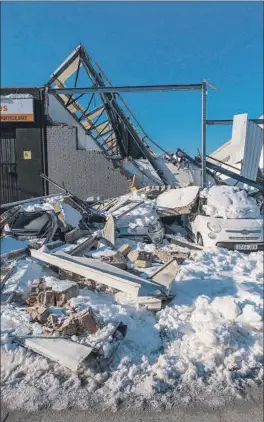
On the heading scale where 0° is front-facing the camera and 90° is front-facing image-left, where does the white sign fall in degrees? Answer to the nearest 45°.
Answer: approximately 0°

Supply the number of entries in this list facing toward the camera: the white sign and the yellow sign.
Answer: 2

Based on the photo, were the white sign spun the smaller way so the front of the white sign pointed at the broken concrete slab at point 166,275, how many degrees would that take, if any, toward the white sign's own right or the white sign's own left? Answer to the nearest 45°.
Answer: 0° — it already faces it

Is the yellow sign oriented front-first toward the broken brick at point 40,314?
yes

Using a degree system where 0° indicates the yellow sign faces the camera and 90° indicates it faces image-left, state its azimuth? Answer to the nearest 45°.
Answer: approximately 0°

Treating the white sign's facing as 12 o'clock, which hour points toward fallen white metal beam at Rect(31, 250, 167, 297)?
The fallen white metal beam is roughly at 12 o'clock from the white sign.

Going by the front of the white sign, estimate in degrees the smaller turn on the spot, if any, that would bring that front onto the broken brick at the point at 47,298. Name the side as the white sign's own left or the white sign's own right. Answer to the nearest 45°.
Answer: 0° — it already faces it

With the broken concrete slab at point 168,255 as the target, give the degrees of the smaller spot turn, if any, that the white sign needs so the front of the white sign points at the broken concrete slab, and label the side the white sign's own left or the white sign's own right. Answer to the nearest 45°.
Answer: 0° — it already faces it
